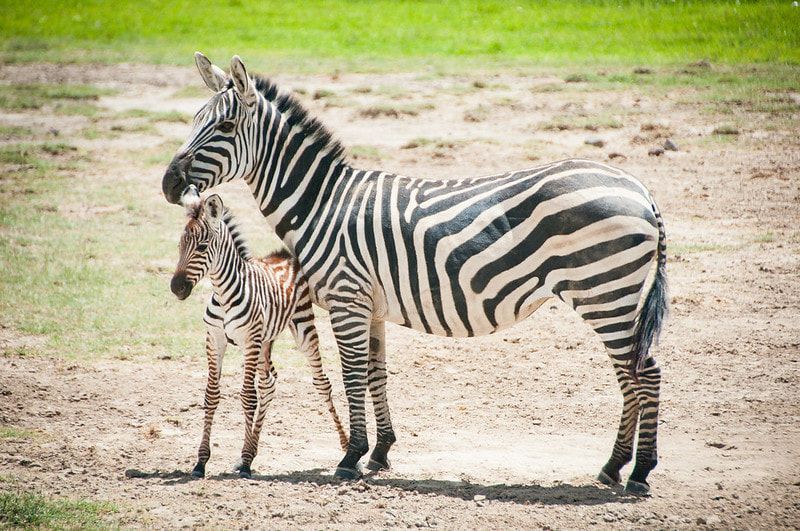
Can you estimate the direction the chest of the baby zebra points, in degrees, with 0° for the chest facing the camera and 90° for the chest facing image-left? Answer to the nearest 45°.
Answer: approximately 45°

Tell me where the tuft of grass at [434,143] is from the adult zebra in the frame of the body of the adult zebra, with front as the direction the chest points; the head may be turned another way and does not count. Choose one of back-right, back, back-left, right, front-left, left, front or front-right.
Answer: right

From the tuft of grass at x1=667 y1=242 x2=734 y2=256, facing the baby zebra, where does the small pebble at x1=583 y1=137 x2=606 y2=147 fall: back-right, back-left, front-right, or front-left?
back-right

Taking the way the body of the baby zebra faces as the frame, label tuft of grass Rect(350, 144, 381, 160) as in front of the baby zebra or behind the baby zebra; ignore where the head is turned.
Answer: behind

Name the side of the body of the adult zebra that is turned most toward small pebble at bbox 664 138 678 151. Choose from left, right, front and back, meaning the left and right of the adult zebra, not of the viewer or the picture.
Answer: right

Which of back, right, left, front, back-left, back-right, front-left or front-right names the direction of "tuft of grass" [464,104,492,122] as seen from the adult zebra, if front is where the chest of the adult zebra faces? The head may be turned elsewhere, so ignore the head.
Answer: right

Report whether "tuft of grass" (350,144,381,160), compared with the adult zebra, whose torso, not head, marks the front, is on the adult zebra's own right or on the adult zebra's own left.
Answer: on the adult zebra's own right

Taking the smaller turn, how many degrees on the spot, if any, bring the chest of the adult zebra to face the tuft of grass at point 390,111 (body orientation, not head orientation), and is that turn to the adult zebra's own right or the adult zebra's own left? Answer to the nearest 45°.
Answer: approximately 90° to the adult zebra's own right

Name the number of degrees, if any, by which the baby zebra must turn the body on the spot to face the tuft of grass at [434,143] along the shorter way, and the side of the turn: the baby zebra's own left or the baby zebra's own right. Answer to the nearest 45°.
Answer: approximately 135° to the baby zebra's own right

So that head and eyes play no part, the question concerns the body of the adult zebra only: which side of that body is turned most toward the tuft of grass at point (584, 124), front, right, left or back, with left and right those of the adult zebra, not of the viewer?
right

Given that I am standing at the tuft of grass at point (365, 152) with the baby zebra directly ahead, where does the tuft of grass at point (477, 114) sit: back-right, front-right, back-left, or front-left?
back-left

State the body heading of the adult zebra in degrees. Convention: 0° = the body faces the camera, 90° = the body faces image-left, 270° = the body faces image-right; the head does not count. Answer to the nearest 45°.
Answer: approximately 90°

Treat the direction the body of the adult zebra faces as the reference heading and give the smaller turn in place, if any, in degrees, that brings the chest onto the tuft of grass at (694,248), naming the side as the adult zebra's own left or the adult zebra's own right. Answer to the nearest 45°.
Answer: approximately 135° to the adult zebra's own right
